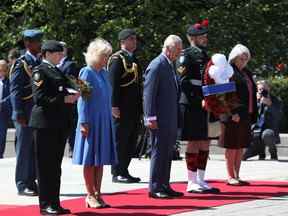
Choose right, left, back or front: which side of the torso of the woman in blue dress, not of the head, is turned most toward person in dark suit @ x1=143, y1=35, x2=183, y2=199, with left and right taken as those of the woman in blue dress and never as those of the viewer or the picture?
left

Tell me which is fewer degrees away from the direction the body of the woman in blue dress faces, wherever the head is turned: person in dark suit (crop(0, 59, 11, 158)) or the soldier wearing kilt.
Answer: the soldier wearing kilt

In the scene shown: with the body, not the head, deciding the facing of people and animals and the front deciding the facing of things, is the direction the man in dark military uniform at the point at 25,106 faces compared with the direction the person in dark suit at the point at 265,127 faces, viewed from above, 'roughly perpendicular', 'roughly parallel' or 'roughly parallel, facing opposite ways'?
roughly perpendicular

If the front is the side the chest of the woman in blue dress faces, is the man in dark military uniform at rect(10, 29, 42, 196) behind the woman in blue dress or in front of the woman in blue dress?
behind

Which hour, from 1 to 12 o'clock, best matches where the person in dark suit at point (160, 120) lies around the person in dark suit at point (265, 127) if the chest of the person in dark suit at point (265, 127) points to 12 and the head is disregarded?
the person in dark suit at point (160, 120) is roughly at 11 o'clock from the person in dark suit at point (265, 127).

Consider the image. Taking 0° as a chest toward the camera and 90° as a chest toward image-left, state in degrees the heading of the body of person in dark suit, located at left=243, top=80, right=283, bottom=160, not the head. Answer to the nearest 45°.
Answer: approximately 45°

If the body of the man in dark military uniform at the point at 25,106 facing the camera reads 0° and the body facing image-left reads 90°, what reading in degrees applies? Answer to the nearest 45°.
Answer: approximately 315°

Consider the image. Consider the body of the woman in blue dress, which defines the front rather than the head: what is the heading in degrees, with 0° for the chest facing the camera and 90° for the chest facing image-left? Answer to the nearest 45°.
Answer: approximately 315°
